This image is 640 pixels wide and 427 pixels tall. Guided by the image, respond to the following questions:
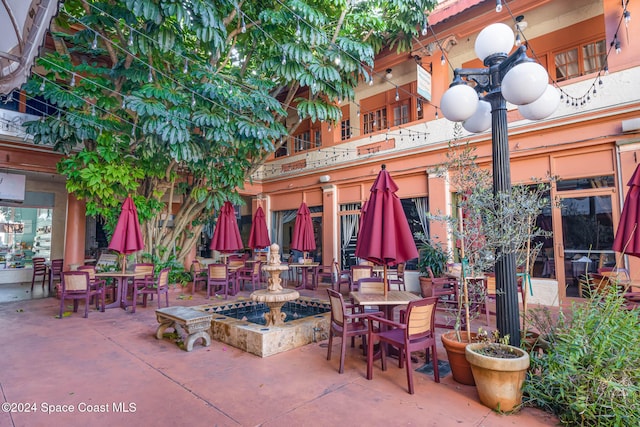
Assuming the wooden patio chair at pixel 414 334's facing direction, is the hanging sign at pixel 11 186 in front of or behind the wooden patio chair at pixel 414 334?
in front

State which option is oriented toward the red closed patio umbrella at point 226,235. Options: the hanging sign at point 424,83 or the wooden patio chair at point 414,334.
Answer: the wooden patio chair

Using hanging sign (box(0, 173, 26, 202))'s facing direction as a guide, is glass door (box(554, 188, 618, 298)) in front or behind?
in front

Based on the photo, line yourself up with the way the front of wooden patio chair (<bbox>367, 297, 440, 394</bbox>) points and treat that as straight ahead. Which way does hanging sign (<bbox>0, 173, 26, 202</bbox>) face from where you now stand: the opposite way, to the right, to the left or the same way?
the opposite way

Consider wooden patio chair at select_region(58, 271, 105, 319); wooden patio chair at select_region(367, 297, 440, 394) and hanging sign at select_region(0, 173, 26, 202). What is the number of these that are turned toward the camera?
1

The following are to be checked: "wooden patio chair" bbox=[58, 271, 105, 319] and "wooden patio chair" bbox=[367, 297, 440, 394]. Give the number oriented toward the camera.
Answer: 0

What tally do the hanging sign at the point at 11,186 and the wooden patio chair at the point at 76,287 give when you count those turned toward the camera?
1

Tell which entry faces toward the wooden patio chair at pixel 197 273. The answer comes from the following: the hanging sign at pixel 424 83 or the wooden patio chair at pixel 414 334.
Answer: the wooden patio chair at pixel 414 334

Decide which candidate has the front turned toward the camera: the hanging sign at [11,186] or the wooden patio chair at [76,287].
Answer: the hanging sign

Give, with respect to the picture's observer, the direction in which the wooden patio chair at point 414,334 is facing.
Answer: facing away from the viewer and to the left of the viewer

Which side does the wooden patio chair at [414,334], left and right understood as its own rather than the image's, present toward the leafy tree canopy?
front

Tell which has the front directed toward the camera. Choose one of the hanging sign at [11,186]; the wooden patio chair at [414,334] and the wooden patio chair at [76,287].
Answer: the hanging sign

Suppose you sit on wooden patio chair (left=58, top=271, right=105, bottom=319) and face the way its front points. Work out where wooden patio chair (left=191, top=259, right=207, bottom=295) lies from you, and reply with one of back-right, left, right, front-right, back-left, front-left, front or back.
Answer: front

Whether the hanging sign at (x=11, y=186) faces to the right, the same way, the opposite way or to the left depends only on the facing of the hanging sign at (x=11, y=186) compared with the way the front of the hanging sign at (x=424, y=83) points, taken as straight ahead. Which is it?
the same way

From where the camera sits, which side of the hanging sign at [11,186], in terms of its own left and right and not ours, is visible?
front
